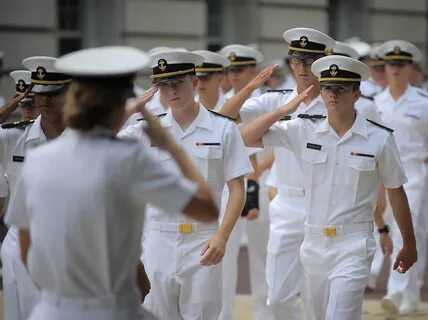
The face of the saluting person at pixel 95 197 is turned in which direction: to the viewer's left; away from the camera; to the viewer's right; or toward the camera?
away from the camera

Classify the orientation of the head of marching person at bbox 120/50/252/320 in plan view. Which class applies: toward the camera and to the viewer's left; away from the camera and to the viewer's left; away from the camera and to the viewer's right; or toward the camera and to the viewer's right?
toward the camera and to the viewer's left

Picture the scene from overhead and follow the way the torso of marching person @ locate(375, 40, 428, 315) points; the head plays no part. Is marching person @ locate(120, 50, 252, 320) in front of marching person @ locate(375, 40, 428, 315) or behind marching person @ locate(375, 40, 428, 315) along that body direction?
in front

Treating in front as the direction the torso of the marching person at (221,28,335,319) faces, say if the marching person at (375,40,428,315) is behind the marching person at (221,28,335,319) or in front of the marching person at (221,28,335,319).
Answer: behind

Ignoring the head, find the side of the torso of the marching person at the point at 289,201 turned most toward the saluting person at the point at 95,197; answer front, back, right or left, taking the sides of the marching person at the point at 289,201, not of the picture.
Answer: front

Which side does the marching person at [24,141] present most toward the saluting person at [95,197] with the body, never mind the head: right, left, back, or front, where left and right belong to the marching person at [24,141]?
front

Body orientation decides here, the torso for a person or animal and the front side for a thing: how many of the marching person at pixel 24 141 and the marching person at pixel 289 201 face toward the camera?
2

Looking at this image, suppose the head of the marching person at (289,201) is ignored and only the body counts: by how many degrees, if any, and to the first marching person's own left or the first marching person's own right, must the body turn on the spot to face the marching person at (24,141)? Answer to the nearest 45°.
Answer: approximately 45° to the first marching person's own right

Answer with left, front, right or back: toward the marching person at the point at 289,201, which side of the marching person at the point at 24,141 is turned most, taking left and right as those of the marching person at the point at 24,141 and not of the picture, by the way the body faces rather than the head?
left

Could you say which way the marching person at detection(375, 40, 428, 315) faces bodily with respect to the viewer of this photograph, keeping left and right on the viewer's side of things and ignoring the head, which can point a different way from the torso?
facing the viewer

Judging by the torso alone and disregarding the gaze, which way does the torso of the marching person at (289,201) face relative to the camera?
toward the camera

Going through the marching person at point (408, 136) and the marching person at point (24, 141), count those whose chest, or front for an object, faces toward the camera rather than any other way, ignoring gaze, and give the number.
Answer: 2
